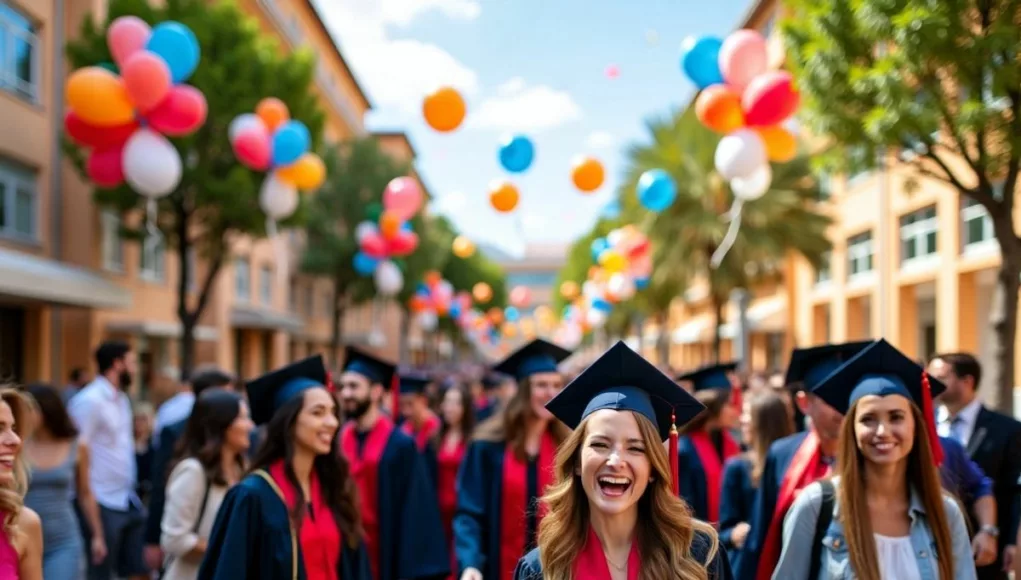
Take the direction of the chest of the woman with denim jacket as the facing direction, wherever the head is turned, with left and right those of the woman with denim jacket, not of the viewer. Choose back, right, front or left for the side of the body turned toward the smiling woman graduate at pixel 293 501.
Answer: right

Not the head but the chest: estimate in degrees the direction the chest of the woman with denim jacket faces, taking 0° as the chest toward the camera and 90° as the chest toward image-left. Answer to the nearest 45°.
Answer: approximately 0°

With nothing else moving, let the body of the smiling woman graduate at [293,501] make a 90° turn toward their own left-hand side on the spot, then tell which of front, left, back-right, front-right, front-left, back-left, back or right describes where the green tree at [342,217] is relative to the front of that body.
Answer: front-left

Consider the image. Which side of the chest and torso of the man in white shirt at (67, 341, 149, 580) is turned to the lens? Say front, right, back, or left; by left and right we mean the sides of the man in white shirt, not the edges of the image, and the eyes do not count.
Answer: right

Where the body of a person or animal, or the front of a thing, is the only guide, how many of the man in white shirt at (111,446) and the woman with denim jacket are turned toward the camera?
1

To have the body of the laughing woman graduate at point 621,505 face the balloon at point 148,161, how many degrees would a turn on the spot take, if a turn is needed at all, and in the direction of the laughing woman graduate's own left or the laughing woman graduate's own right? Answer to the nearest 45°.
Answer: approximately 135° to the laughing woman graduate's own right

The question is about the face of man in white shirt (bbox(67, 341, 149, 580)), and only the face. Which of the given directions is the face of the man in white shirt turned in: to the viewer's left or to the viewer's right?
to the viewer's right
